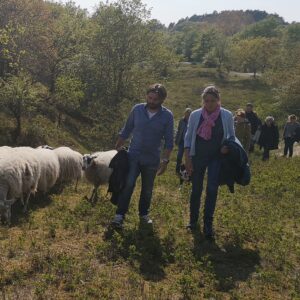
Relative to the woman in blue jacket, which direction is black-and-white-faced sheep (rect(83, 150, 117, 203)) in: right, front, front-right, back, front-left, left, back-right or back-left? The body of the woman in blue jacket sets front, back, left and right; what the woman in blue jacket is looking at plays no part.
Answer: back-right

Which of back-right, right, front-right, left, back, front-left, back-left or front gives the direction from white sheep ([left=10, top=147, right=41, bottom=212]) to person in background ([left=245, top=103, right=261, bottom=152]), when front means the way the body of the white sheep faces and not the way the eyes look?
back-right

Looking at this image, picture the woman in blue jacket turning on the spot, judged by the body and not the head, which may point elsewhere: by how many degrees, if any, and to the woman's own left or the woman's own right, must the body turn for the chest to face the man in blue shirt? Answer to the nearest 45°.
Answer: approximately 90° to the woman's own right

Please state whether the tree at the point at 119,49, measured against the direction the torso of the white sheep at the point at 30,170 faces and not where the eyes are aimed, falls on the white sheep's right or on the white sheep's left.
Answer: on the white sheep's right

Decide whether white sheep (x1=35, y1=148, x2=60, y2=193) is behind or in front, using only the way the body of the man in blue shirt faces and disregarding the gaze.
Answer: behind

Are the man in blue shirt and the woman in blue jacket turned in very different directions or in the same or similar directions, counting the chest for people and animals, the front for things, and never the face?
same or similar directions

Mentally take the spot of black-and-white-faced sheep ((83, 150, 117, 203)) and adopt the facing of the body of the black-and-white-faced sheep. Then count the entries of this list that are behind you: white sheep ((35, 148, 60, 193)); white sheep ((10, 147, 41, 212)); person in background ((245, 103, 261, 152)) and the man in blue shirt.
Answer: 1

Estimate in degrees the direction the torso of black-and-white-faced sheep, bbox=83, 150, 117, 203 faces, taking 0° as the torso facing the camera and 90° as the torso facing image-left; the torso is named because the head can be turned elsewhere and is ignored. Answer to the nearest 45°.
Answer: approximately 45°

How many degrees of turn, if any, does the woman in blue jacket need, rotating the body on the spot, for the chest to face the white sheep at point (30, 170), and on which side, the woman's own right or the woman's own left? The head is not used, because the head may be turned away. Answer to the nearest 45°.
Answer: approximately 90° to the woman's own right

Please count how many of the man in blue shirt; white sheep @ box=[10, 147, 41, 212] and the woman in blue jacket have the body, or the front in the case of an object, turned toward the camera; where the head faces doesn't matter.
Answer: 2

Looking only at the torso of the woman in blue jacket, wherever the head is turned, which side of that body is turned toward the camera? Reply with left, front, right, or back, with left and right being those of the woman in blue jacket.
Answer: front

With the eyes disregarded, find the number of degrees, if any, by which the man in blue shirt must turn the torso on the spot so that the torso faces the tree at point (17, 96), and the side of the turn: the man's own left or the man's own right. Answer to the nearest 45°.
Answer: approximately 135° to the man's own right

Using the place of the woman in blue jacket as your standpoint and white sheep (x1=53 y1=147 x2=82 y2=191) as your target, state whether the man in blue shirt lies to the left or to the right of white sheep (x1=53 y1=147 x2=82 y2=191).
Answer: left

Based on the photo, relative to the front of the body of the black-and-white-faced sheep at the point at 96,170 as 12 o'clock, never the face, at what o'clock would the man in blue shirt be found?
The man in blue shirt is roughly at 10 o'clock from the black-and-white-faced sheep.

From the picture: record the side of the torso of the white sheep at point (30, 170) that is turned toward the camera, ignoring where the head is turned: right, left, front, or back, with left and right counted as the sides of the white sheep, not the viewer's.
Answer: left

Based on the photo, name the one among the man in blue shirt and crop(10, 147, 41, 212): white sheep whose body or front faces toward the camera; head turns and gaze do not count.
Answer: the man in blue shirt

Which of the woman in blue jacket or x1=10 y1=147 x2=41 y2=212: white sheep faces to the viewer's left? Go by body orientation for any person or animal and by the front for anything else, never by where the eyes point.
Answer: the white sheep
